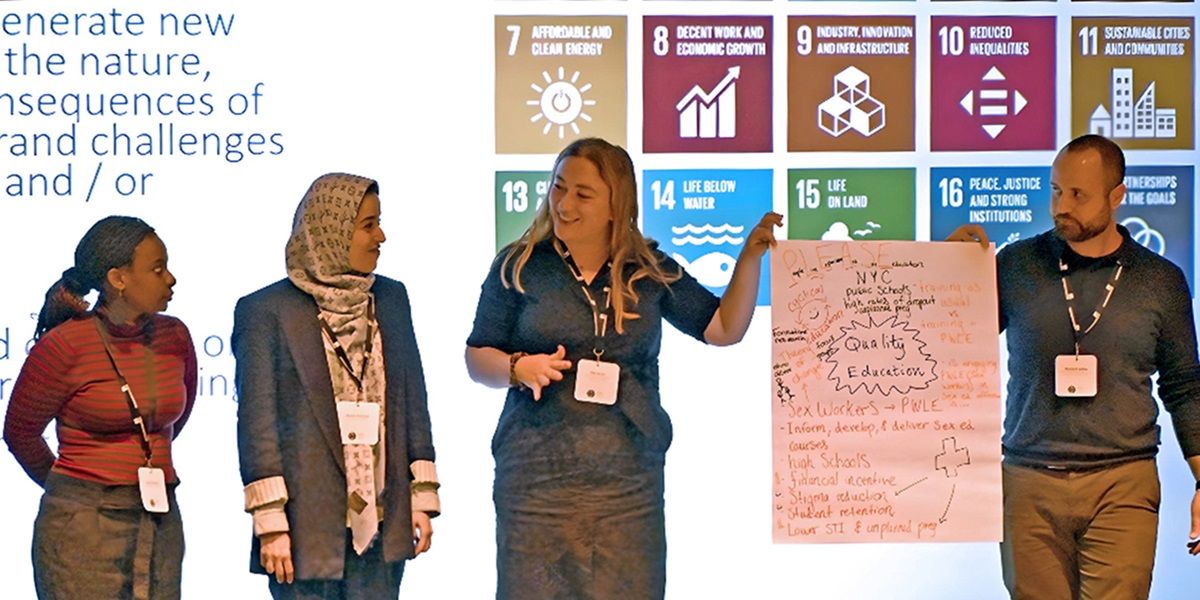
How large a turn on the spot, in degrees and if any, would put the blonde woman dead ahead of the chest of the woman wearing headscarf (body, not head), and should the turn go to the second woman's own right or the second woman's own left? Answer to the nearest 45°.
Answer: approximately 45° to the second woman's own left

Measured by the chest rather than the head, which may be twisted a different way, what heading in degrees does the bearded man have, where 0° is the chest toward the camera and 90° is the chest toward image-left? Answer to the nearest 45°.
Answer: approximately 0°

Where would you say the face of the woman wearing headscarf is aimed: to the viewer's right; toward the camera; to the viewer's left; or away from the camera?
to the viewer's right

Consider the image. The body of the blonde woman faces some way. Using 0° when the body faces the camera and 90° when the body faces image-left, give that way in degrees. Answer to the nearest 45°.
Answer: approximately 0°

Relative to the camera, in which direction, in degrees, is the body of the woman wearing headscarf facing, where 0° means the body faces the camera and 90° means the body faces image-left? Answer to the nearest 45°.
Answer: approximately 315°

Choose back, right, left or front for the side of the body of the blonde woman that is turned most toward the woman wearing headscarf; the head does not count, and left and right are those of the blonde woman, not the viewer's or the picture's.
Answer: right
